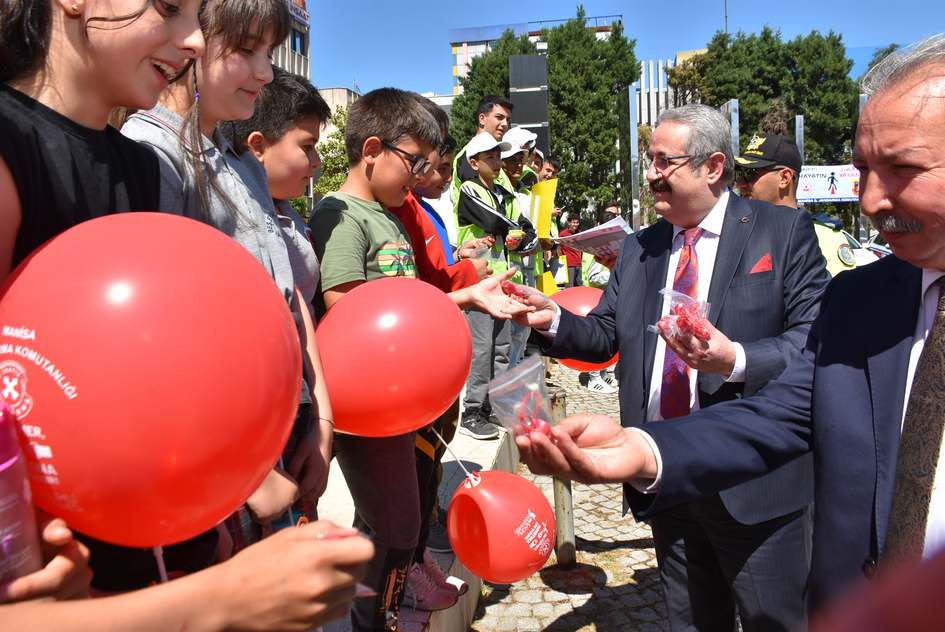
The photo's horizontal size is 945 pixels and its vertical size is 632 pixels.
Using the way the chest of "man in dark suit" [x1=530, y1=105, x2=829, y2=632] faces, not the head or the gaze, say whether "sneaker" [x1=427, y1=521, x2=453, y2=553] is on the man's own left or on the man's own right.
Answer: on the man's own right

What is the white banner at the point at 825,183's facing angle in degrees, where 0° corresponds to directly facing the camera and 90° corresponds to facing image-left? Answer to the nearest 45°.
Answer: approximately 0°

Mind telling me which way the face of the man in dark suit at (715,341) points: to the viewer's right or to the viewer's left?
to the viewer's left

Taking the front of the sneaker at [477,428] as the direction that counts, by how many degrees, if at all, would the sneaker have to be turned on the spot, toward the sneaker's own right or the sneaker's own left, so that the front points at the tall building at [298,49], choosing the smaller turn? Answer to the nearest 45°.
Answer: approximately 135° to the sneaker's own left

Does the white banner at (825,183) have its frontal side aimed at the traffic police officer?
yes

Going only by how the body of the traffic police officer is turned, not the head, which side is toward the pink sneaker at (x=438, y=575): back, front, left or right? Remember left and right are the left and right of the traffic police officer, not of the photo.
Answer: front

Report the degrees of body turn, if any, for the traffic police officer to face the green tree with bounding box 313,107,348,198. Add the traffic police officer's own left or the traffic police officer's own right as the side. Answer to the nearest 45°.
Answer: approximately 90° to the traffic police officer's own right

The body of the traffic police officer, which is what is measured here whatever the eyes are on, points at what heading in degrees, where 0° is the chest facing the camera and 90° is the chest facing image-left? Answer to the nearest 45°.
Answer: approximately 45°

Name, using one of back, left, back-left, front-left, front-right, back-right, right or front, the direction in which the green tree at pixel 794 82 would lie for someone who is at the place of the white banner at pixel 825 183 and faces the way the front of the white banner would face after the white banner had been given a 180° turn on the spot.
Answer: front

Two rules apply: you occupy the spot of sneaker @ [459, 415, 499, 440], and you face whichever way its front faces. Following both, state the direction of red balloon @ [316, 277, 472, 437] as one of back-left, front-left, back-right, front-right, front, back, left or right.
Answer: front-right

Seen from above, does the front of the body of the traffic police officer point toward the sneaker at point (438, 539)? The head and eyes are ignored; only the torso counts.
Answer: yes

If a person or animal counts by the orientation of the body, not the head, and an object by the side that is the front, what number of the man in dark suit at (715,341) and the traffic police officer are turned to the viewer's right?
0
